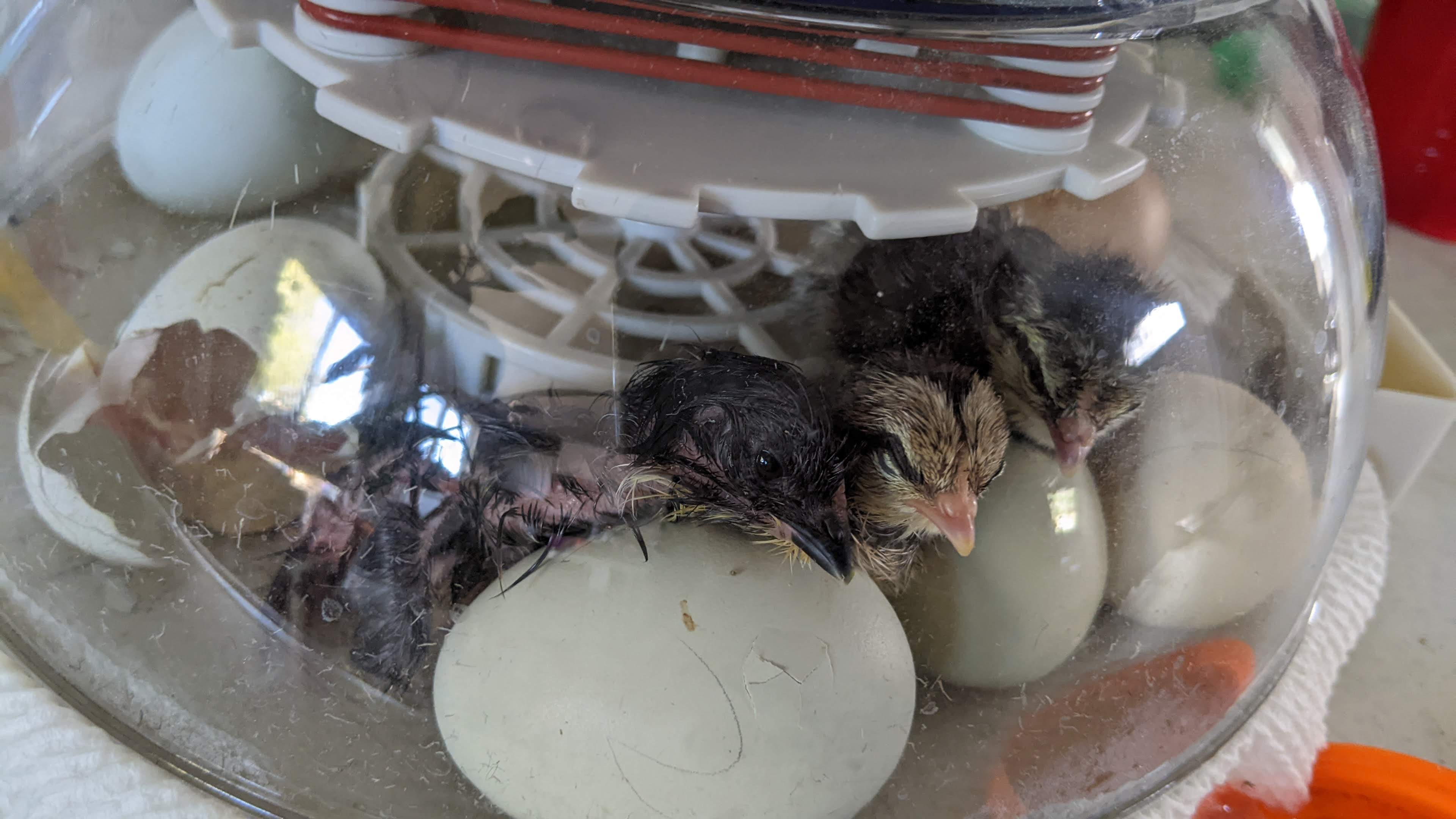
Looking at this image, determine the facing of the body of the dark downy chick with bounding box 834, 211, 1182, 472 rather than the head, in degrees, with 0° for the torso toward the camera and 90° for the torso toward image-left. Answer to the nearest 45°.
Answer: approximately 315°

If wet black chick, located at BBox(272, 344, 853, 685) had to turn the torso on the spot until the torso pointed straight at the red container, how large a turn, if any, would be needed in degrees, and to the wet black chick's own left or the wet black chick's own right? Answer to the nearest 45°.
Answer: approximately 45° to the wet black chick's own left

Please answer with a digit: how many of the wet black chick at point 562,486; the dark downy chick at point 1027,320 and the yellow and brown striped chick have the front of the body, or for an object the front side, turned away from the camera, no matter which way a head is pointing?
0

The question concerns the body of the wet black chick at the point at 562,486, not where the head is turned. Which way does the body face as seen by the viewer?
to the viewer's right

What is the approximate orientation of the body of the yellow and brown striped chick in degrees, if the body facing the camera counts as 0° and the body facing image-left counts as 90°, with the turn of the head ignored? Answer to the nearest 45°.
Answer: approximately 315°
